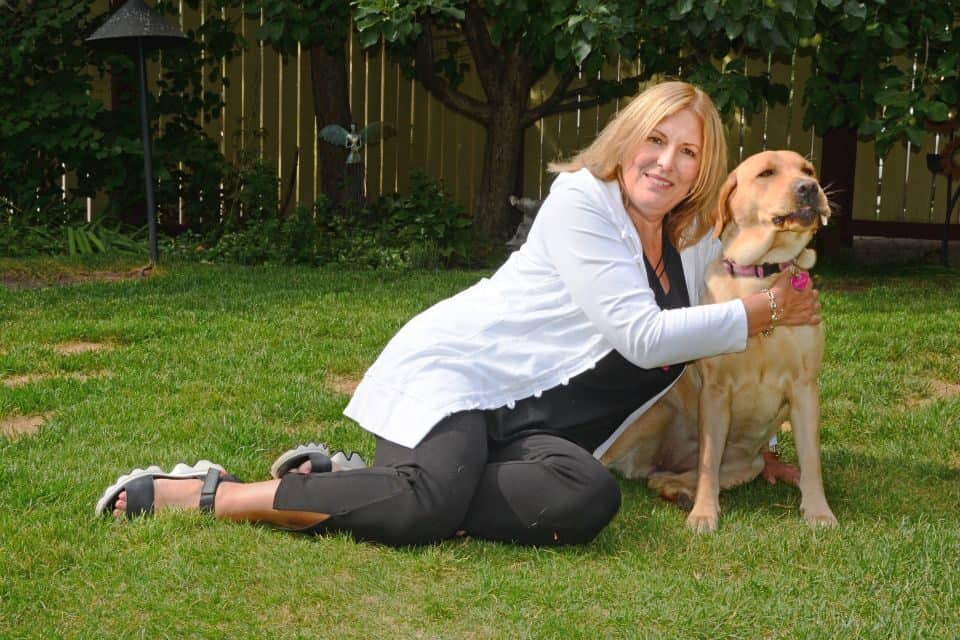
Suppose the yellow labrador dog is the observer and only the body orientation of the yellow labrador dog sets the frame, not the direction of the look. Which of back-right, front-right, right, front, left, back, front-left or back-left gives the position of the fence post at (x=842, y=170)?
back-left

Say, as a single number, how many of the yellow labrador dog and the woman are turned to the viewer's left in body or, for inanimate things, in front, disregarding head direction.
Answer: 0

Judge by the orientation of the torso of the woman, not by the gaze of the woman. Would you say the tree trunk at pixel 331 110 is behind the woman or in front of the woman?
behind

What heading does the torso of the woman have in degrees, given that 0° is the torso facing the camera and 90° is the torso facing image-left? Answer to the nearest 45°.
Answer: approximately 315°

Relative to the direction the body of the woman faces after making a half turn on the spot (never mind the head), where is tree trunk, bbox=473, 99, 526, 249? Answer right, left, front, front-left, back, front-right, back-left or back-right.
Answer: front-right

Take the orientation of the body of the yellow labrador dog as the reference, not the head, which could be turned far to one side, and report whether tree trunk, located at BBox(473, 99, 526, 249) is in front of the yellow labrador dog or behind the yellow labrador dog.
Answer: behind

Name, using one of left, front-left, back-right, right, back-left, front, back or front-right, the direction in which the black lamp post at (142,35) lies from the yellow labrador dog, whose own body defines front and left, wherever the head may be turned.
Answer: back

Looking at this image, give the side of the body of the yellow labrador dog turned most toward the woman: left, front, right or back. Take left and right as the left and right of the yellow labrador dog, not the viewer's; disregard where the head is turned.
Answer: right

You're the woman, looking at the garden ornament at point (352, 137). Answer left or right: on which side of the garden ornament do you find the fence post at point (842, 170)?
right

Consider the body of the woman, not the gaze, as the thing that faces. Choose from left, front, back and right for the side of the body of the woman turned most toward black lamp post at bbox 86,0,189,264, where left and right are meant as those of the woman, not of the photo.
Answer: back

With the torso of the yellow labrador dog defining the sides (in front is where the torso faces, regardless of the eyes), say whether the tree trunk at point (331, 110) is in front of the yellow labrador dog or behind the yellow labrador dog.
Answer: behind
